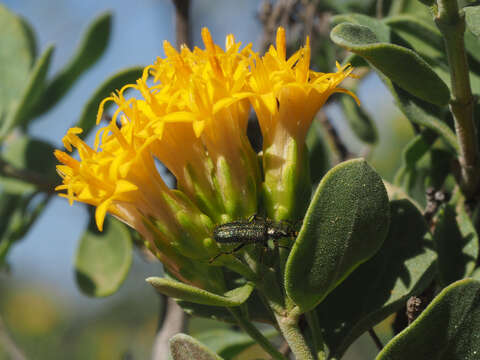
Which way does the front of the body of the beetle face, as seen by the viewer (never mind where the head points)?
to the viewer's right
